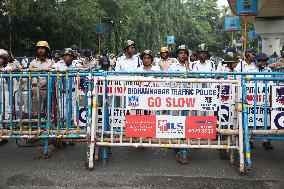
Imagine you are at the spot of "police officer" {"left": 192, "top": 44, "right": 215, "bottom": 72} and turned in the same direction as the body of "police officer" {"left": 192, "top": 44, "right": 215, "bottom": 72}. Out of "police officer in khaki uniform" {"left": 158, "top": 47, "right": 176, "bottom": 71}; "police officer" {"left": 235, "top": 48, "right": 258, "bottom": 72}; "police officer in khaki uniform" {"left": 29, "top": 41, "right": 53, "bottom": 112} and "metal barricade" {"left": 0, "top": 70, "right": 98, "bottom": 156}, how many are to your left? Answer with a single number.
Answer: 1

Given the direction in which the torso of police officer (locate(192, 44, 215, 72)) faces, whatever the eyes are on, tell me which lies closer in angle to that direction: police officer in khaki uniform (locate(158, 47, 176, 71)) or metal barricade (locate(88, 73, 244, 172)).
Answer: the metal barricade

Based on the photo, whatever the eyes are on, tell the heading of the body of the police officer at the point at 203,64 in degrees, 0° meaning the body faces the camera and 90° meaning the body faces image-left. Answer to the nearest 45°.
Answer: approximately 0°

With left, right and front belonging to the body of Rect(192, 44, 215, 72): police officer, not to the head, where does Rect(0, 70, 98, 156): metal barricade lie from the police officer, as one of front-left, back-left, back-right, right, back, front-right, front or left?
front-right

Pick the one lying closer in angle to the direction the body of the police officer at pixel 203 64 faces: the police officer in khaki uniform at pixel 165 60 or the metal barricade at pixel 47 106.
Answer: the metal barricade

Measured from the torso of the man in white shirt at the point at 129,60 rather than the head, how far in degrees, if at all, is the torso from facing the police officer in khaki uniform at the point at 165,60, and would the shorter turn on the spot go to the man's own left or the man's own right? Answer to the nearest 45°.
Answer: approximately 90° to the man's own left

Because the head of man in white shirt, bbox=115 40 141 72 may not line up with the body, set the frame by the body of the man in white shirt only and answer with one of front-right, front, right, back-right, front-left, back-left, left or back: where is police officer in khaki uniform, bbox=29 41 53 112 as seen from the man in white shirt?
right

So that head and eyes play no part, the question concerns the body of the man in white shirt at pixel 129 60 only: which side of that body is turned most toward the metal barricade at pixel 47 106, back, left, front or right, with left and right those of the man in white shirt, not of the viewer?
right

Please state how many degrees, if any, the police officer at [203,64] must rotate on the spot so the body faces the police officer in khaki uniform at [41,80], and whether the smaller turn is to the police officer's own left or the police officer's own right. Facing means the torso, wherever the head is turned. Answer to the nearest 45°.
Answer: approximately 45° to the police officer's own right

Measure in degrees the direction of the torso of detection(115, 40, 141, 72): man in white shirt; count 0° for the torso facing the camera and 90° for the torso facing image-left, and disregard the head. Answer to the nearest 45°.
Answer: approximately 315°
